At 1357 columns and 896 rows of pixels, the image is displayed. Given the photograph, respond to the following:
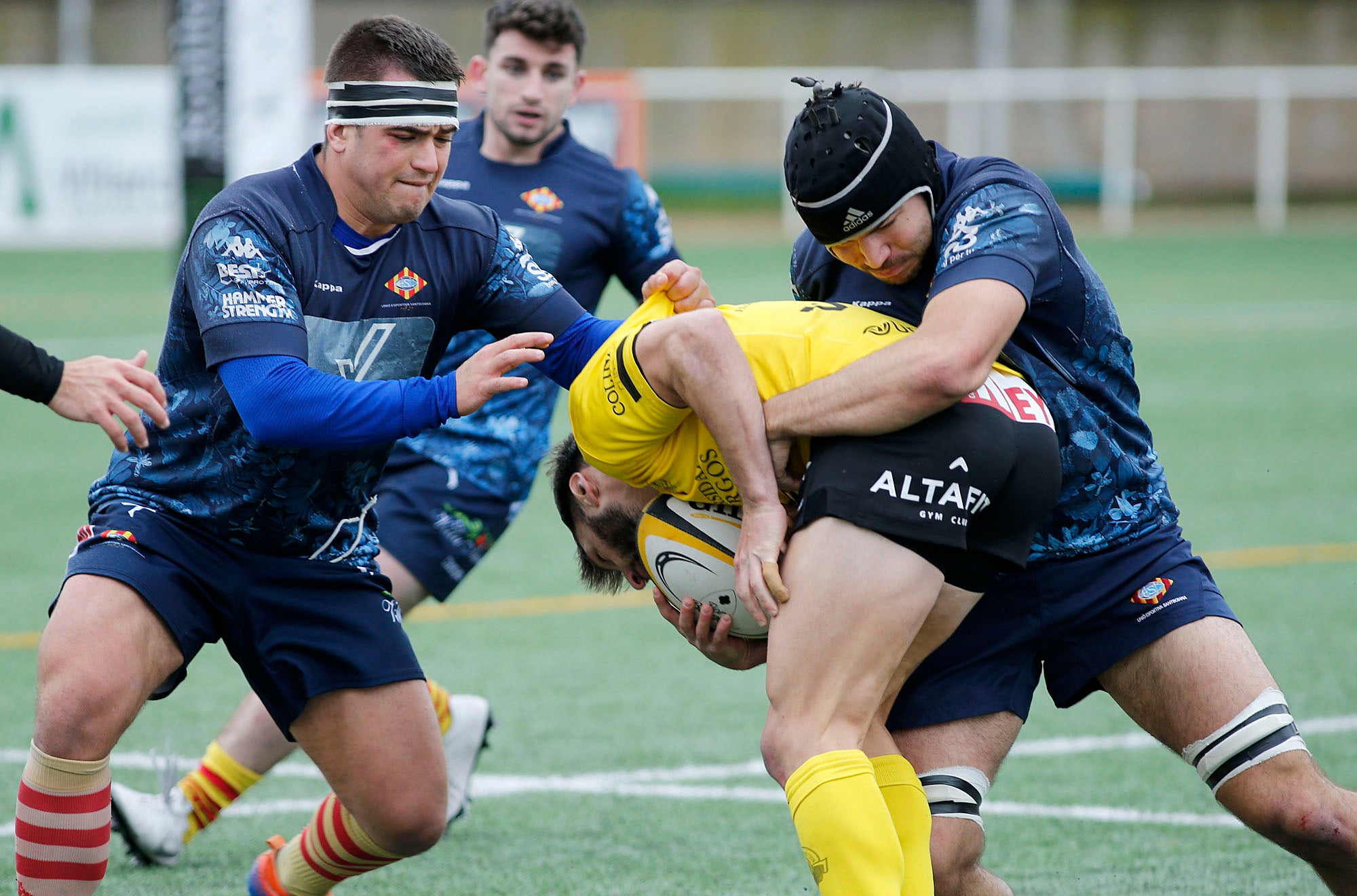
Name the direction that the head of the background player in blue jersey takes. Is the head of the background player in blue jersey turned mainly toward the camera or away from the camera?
toward the camera

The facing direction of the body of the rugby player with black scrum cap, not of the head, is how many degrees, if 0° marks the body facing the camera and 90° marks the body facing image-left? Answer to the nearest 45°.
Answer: approximately 45°

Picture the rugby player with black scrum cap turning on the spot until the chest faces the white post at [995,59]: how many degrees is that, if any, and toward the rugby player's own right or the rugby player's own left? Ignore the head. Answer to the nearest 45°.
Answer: approximately 135° to the rugby player's own right

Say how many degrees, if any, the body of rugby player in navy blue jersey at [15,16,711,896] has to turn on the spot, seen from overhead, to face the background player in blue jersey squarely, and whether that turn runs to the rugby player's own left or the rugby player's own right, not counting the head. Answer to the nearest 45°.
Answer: approximately 135° to the rugby player's own left

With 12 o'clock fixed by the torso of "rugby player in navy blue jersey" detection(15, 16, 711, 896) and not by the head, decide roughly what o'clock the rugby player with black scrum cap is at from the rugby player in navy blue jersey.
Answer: The rugby player with black scrum cap is roughly at 11 o'clock from the rugby player in navy blue jersey.

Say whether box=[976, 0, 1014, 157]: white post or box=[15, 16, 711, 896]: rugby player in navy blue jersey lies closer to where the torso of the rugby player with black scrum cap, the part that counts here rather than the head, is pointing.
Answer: the rugby player in navy blue jersey

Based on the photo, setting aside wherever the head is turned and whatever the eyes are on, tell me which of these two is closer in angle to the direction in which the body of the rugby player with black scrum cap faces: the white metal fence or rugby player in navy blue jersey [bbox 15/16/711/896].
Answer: the rugby player in navy blue jersey

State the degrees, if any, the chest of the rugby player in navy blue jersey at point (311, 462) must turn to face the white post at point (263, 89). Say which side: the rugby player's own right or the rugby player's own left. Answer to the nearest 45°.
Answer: approximately 135° to the rugby player's own left

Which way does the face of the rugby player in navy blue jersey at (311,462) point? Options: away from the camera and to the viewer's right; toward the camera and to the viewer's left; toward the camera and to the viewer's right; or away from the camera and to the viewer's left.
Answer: toward the camera and to the viewer's right

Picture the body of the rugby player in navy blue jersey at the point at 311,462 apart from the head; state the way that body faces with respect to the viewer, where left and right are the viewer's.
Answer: facing the viewer and to the right of the viewer

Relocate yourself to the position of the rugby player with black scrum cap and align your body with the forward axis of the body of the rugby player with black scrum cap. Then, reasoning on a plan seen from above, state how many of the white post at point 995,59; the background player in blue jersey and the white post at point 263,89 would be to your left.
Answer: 0

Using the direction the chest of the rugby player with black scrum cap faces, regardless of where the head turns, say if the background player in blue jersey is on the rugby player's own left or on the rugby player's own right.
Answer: on the rugby player's own right

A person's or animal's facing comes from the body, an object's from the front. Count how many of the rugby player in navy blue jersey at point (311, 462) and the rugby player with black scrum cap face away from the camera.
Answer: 0

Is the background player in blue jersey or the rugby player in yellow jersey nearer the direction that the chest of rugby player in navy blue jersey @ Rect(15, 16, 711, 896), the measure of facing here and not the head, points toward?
the rugby player in yellow jersey
